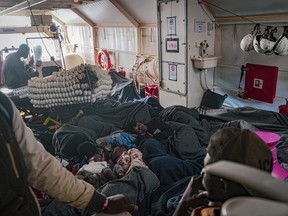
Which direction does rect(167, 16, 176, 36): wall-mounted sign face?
toward the camera

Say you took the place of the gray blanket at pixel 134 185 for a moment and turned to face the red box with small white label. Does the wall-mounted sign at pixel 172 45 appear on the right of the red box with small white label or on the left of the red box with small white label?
left

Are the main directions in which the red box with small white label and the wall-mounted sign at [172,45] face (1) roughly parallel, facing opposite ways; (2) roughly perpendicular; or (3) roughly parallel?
roughly parallel

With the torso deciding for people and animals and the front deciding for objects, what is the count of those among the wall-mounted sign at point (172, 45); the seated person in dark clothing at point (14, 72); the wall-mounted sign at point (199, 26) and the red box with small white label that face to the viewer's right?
1

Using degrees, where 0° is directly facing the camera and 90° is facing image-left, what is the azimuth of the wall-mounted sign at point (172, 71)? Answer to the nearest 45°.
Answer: approximately 0°

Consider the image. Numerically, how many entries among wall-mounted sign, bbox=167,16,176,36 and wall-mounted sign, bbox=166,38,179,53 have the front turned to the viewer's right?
0

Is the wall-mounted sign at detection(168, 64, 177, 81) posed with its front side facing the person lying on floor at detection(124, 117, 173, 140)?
yes

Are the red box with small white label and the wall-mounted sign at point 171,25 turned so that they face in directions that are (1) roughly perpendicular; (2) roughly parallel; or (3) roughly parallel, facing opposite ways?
roughly parallel

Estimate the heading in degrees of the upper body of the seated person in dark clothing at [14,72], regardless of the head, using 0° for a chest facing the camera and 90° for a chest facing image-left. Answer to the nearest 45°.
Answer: approximately 270°

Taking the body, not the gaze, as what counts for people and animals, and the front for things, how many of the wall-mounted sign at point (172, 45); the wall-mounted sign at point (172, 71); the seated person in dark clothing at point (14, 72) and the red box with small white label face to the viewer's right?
1
